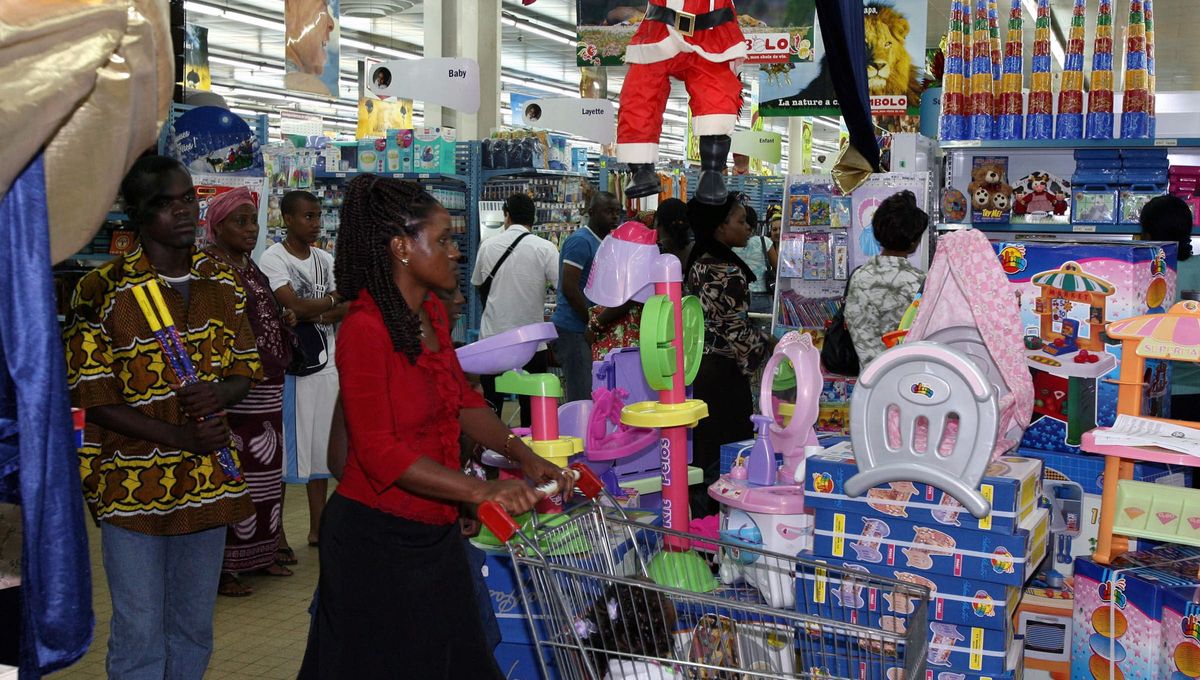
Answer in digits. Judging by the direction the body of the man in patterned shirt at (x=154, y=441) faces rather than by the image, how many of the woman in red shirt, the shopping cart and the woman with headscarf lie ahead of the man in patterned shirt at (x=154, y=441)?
2

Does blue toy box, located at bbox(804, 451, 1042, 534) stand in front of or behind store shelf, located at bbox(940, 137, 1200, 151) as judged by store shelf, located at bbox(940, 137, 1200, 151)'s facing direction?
in front

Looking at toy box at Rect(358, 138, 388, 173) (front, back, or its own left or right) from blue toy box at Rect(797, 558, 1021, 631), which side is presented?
front

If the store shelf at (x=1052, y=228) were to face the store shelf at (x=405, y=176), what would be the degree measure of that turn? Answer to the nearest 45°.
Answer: approximately 90° to its right

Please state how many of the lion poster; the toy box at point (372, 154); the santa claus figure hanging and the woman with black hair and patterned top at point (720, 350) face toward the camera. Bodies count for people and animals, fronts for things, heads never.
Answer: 3

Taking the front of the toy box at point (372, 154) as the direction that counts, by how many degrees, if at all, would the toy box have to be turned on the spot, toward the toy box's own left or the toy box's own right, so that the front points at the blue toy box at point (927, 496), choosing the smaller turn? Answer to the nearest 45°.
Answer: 0° — it already faces it

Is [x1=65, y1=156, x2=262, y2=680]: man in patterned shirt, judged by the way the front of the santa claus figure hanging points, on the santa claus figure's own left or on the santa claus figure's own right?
on the santa claus figure's own right

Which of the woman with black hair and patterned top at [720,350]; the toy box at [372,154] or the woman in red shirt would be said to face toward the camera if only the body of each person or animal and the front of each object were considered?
the toy box

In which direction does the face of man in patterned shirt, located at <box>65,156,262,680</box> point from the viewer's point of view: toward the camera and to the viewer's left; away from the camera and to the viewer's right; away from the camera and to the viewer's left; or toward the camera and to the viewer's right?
toward the camera and to the viewer's right

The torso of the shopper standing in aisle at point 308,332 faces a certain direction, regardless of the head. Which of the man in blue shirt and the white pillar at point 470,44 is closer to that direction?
the man in blue shirt

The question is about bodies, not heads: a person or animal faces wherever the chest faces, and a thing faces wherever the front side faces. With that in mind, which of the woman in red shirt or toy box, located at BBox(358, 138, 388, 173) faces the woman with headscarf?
the toy box

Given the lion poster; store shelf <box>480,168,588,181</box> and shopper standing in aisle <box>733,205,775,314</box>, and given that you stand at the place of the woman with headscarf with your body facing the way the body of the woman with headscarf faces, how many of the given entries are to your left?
3

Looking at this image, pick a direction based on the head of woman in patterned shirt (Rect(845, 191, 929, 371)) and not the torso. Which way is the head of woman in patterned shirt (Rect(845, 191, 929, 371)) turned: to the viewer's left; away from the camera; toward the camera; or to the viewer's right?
away from the camera

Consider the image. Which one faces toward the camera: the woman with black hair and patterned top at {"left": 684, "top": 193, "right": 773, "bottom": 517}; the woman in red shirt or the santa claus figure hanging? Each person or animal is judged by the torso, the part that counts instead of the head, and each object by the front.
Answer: the santa claus figure hanging

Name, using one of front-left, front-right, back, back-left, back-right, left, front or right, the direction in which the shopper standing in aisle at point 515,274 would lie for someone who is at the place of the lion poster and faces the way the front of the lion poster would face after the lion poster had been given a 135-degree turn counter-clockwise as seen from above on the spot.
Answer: back

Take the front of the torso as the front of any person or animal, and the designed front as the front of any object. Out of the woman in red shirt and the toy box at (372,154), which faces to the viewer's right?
the woman in red shirt

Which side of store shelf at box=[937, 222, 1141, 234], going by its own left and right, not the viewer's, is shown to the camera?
front

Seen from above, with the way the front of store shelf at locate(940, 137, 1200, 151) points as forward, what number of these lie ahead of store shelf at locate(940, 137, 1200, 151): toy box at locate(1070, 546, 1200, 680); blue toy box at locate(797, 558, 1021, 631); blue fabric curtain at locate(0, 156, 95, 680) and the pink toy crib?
4

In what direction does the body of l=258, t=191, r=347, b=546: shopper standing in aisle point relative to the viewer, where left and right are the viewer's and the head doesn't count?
facing the viewer and to the right of the viewer
